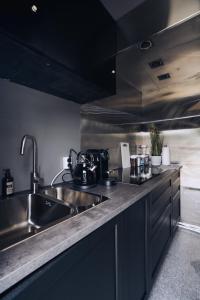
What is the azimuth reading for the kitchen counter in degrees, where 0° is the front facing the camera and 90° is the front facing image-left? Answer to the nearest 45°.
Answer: approximately 315°

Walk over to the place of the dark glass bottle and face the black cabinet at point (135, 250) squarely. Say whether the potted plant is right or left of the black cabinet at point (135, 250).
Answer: left
